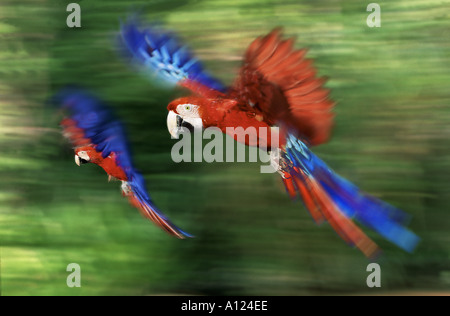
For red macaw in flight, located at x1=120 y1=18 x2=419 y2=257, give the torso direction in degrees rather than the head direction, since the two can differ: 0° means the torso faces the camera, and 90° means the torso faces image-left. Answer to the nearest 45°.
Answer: approximately 90°

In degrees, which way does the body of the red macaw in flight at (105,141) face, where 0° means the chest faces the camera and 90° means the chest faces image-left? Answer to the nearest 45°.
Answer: approximately 90°
